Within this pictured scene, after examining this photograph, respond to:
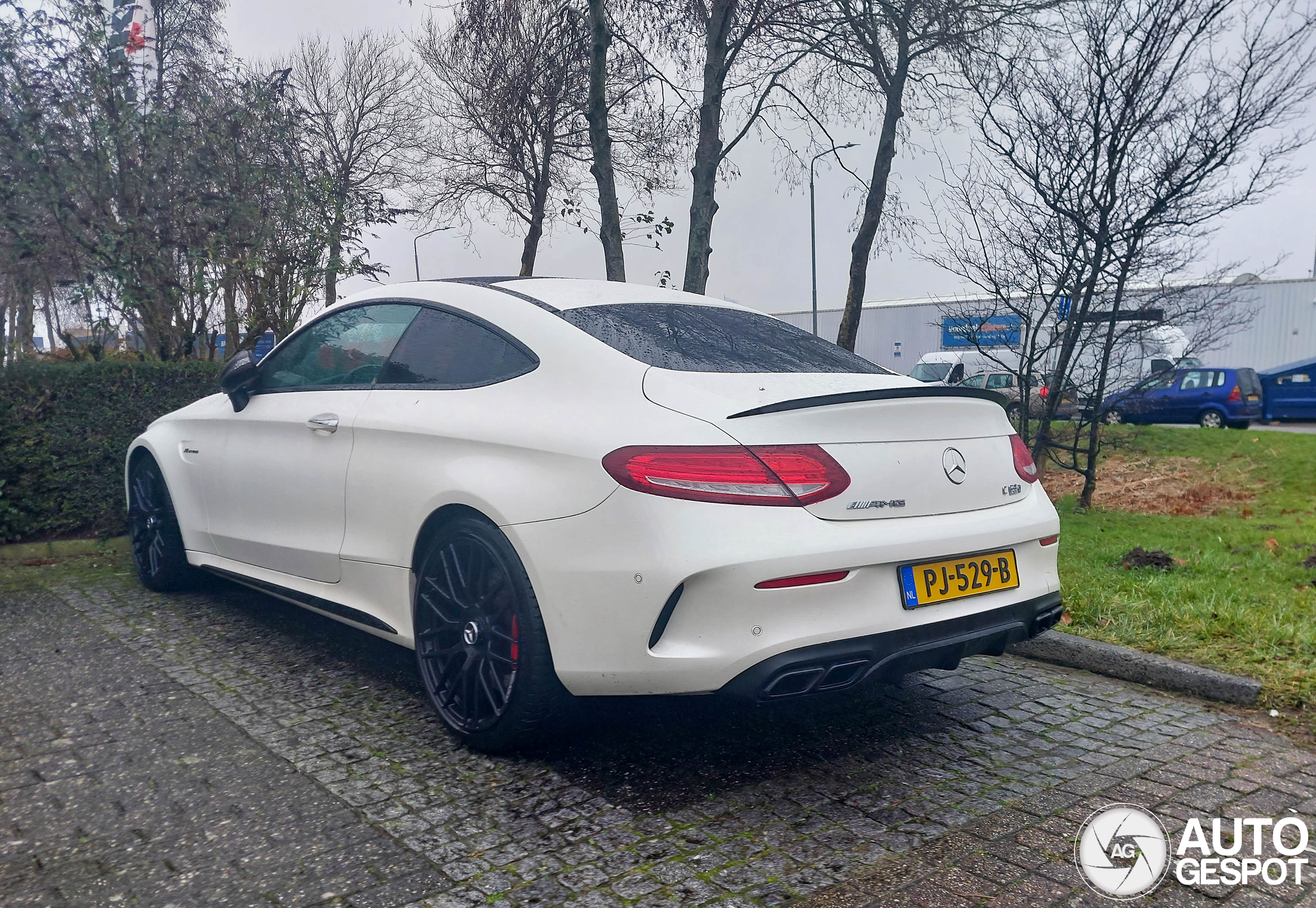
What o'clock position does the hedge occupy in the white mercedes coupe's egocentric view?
The hedge is roughly at 12 o'clock from the white mercedes coupe.

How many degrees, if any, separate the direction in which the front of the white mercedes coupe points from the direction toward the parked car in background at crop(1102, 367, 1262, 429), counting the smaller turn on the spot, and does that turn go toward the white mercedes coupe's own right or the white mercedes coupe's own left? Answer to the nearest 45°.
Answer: approximately 90° to the white mercedes coupe's own right

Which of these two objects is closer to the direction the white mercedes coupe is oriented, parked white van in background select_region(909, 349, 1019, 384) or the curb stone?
the parked white van in background

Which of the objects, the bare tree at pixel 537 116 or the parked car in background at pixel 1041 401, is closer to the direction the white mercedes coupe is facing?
the bare tree

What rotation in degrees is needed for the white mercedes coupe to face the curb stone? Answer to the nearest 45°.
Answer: approximately 90° to its right

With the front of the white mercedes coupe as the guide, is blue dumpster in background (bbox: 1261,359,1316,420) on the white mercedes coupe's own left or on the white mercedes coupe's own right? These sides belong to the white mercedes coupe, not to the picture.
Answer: on the white mercedes coupe's own right

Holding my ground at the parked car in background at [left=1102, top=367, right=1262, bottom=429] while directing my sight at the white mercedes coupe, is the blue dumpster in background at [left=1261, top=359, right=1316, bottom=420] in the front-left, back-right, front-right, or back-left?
back-left

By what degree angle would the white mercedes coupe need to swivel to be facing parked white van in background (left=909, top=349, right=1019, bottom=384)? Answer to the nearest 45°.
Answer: approximately 90° to its right

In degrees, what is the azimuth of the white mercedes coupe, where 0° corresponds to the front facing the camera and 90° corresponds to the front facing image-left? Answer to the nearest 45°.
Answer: approximately 135°

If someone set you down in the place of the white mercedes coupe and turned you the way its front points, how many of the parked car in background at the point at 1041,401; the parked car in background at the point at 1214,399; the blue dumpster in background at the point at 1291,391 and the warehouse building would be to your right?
4

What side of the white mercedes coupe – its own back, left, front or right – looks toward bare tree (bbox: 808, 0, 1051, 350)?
right
